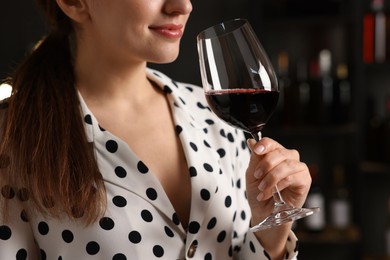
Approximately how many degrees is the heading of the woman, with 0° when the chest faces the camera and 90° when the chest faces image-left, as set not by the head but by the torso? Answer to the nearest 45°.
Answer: approximately 315°

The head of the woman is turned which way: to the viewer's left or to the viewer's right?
to the viewer's right

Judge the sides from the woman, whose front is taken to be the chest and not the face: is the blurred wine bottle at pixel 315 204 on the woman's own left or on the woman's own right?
on the woman's own left

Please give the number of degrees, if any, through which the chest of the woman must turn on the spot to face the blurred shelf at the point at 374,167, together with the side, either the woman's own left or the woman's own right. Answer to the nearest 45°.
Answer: approximately 90° to the woman's own left

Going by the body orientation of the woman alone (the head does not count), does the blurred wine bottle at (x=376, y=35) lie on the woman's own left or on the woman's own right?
on the woman's own left

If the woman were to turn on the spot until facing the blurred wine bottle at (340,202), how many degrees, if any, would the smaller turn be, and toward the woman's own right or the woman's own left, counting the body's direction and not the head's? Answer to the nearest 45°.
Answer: approximately 90° to the woman's own left
